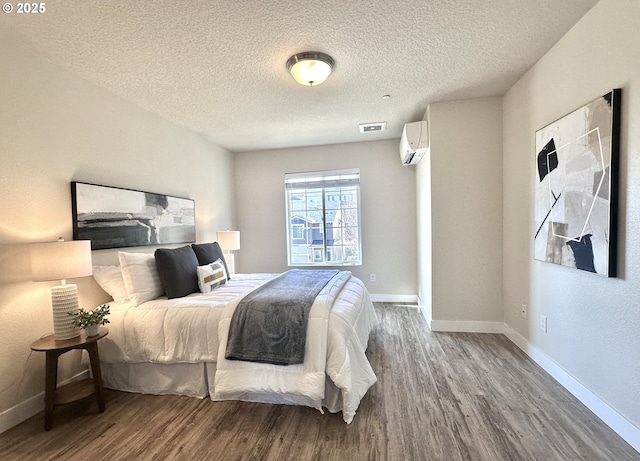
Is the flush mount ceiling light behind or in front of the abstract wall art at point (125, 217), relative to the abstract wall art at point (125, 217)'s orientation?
in front

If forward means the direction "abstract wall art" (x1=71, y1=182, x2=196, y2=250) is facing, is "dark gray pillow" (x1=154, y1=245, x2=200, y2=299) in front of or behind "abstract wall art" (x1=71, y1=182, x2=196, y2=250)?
in front

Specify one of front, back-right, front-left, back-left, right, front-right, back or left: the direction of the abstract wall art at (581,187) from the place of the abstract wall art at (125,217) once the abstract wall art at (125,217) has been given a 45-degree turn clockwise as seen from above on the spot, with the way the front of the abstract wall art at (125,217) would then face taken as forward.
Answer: front-left

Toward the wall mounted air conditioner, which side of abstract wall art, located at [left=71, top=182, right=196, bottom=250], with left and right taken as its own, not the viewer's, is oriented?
front

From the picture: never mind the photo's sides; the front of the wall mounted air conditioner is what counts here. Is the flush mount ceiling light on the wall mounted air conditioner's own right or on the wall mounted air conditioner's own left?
on the wall mounted air conditioner's own left

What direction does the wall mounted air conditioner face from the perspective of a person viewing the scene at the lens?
facing to the left of the viewer

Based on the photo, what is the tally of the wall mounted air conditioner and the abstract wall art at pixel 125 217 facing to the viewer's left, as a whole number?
1

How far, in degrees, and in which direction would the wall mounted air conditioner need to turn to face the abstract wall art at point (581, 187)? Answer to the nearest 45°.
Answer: approximately 135° to its left

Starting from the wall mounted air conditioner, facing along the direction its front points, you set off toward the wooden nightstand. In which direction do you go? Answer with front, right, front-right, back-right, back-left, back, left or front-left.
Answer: front-left

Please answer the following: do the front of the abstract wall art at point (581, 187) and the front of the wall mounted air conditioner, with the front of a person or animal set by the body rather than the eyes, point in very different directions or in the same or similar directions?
same or similar directions

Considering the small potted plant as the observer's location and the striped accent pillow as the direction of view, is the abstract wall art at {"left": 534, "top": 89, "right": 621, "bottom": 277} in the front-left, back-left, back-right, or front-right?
front-right

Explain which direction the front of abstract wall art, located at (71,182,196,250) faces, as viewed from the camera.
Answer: facing the viewer and to the right of the viewer

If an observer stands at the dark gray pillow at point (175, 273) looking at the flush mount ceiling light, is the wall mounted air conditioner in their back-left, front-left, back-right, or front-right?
front-left

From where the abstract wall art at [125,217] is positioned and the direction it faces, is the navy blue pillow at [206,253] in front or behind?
in front

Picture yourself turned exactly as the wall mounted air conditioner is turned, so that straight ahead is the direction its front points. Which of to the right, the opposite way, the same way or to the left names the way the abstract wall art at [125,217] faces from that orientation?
the opposite way

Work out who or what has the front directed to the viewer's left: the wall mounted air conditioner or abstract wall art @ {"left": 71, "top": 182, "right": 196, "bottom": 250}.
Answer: the wall mounted air conditioner

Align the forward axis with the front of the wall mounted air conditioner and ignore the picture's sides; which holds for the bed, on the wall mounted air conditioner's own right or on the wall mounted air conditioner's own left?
on the wall mounted air conditioner's own left
